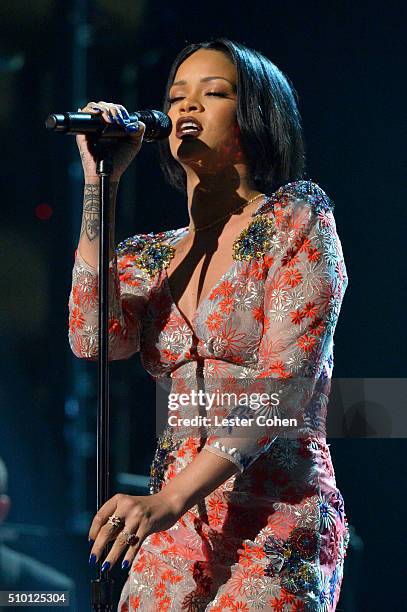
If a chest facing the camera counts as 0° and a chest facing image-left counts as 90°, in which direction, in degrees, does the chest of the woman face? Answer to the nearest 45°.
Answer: approximately 45°
